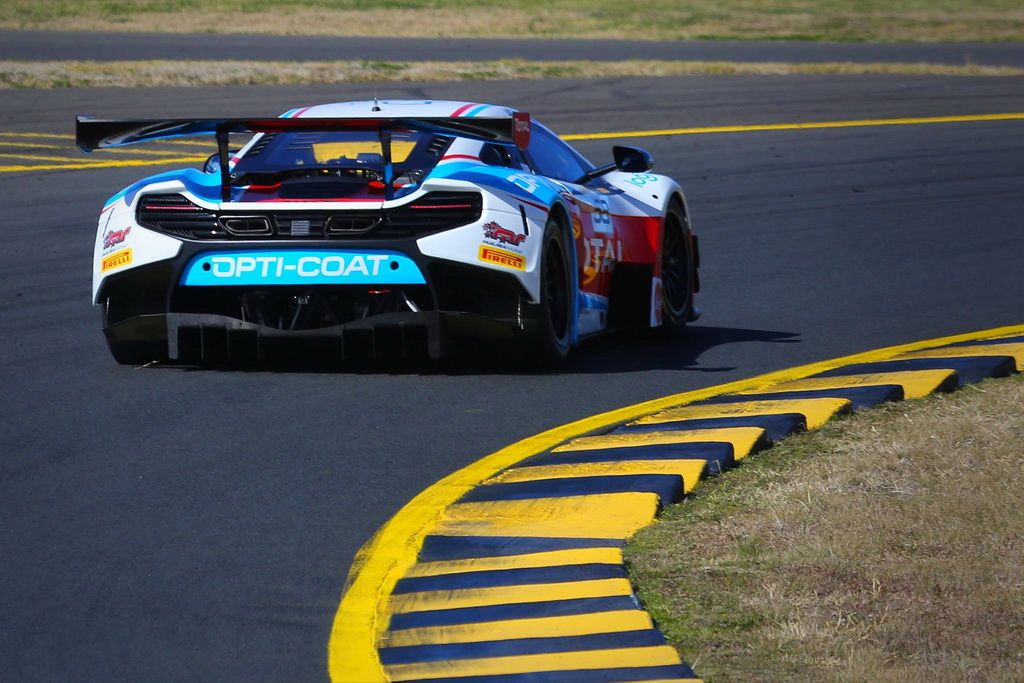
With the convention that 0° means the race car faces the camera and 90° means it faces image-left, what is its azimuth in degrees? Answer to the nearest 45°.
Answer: approximately 225°
